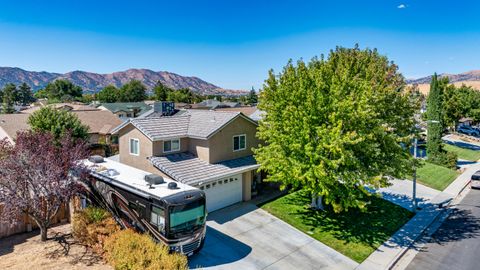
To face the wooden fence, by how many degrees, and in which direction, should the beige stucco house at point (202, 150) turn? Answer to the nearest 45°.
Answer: approximately 90° to its right

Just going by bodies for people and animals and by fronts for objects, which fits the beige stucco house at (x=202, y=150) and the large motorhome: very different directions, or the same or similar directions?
same or similar directions

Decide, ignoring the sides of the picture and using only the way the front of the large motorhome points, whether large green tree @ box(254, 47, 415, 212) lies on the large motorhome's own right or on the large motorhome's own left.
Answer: on the large motorhome's own left

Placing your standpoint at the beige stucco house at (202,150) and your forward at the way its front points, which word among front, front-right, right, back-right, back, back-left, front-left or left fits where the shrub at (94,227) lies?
right

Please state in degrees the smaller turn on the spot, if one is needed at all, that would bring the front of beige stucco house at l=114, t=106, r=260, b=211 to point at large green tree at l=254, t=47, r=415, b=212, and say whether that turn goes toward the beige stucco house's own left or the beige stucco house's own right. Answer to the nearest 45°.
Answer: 0° — it already faces it

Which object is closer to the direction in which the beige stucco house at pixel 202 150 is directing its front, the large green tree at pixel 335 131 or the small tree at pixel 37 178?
the large green tree

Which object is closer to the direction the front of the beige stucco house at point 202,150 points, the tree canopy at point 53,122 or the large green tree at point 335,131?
the large green tree

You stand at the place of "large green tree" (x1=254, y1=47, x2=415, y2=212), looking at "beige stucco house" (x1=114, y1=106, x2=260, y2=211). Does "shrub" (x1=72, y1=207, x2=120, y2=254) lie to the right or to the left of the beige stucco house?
left

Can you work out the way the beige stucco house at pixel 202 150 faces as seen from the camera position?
facing the viewer and to the right of the viewer

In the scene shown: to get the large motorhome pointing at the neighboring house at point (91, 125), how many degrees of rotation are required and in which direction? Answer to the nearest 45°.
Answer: approximately 135° to its left

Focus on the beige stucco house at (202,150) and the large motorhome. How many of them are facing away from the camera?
0

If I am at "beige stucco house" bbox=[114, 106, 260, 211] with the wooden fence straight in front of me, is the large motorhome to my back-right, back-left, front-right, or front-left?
front-left

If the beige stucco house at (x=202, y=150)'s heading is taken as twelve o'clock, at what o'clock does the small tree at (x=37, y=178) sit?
The small tree is roughly at 3 o'clock from the beige stucco house.

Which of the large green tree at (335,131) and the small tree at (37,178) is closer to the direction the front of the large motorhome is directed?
the large green tree

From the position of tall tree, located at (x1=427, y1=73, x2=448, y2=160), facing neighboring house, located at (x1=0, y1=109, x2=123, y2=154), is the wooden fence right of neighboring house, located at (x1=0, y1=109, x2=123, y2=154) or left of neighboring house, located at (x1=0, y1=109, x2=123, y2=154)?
left
